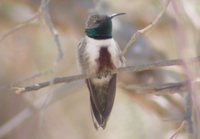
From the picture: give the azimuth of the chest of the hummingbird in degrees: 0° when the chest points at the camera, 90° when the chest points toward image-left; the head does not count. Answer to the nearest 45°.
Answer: approximately 0°
